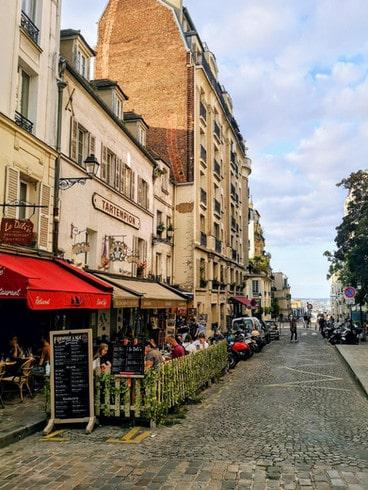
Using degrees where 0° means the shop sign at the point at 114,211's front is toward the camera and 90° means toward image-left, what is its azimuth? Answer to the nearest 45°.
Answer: approximately 315°

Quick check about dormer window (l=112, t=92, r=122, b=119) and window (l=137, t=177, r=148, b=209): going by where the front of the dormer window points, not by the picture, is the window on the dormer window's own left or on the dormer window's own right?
on the dormer window's own left

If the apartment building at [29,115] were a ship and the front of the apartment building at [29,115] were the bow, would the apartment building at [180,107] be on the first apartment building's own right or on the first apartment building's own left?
on the first apartment building's own left

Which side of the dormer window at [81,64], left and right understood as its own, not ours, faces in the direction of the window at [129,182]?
left

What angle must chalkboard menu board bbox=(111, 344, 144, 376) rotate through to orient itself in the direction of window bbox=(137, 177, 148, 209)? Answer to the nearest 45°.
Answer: approximately 180°

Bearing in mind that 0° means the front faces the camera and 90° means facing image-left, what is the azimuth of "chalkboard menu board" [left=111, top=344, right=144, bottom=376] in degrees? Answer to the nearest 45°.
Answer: approximately 0°

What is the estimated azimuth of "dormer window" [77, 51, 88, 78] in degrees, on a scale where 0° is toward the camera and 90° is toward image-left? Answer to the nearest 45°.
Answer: approximately 315°

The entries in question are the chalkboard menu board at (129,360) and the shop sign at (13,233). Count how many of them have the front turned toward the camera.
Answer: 2

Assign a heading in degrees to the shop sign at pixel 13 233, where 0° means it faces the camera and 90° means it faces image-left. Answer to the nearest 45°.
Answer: approximately 0°

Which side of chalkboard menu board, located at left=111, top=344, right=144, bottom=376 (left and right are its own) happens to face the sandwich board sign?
right

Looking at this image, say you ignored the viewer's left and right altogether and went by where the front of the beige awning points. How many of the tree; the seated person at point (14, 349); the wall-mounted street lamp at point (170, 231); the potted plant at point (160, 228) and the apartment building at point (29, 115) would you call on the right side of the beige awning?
2

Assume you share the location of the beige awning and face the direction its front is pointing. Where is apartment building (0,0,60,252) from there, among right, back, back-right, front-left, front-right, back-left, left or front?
right

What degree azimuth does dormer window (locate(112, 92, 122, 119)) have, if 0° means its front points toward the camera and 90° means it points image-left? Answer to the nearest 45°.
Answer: approximately 315°
